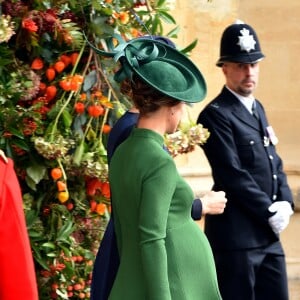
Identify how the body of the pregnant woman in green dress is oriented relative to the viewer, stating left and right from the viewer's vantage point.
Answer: facing away from the viewer and to the right of the viewer

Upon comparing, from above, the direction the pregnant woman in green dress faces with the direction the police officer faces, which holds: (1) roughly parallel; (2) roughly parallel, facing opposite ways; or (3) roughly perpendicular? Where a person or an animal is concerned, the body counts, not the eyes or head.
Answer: roughly perpendicular

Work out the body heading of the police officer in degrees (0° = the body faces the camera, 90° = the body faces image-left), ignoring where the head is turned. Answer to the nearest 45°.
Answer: approximately 315°

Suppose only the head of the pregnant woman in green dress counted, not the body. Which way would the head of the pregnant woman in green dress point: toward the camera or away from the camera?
away from the camera

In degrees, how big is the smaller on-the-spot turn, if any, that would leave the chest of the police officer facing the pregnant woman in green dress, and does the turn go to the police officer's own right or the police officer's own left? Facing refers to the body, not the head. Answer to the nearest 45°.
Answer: approximately 45° to the police officer's own right
